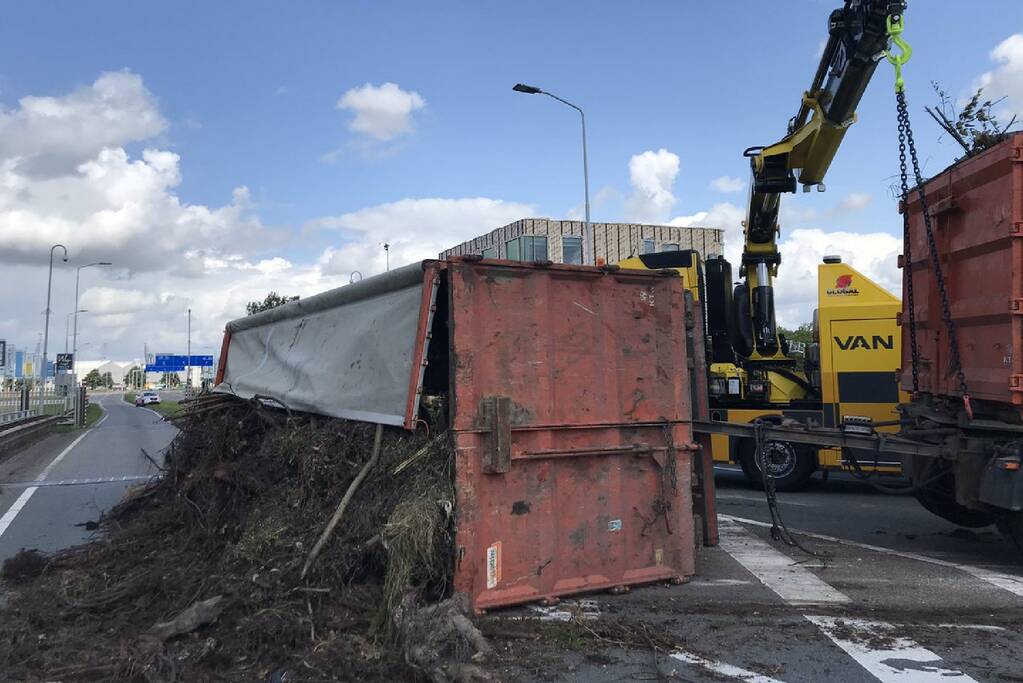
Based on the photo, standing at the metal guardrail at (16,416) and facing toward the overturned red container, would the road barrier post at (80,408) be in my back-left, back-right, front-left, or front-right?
back-left

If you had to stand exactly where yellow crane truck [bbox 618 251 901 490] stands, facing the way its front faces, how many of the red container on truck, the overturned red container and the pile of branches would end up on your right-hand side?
0

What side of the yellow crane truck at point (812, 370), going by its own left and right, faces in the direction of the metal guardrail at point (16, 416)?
front

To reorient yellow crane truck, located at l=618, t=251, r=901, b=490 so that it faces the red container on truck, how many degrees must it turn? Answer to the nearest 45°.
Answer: approximately 90° to its left

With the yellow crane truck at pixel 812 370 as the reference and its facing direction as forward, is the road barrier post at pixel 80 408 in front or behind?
in front

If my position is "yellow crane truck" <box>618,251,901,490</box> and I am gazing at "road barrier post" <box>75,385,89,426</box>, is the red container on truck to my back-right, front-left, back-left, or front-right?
back-left

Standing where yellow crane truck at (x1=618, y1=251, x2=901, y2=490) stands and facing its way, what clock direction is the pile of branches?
The pile of branches is roughly at 10 o'clock from the yellow crane truck.
